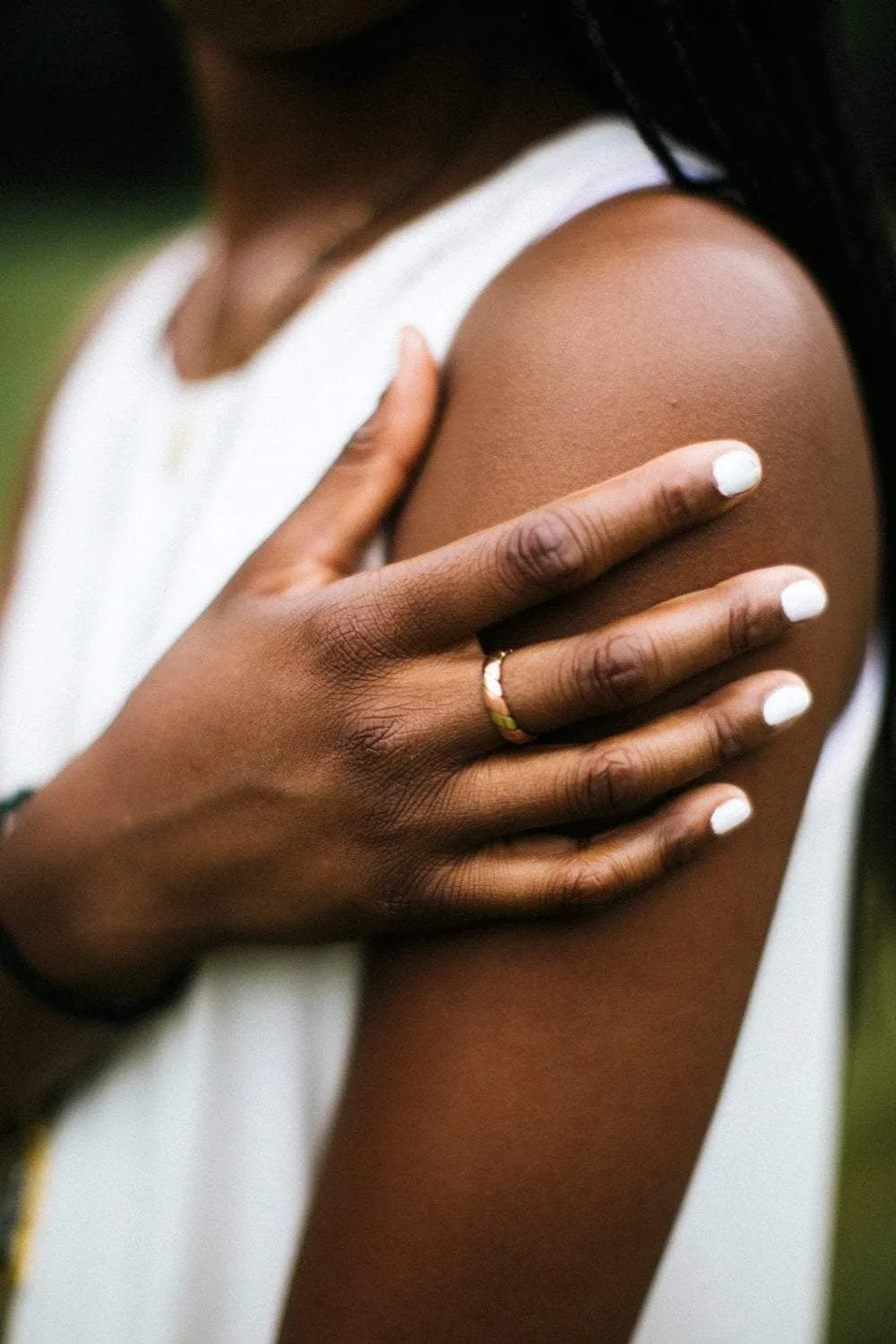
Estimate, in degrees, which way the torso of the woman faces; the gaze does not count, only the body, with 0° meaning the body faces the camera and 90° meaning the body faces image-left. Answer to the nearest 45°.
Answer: approximately 45°
